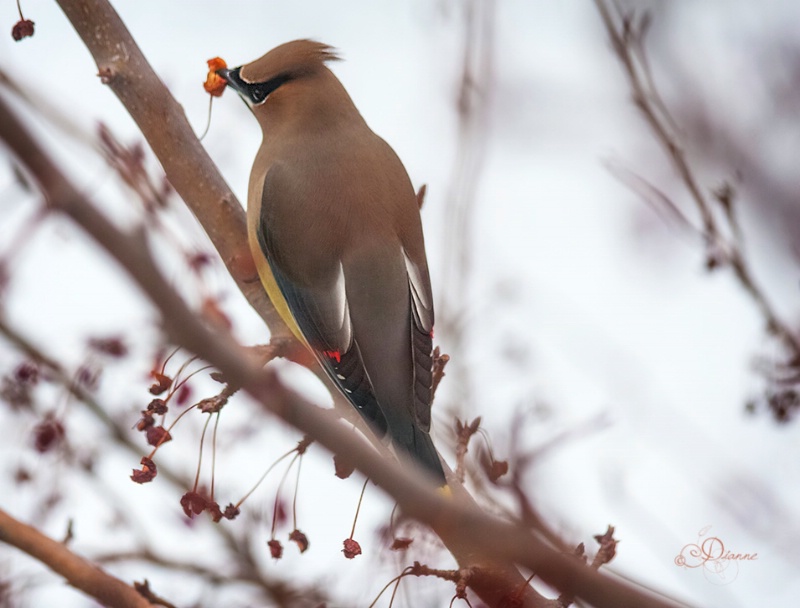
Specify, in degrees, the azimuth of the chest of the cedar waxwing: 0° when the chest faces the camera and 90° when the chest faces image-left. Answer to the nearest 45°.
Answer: approximately 135°
